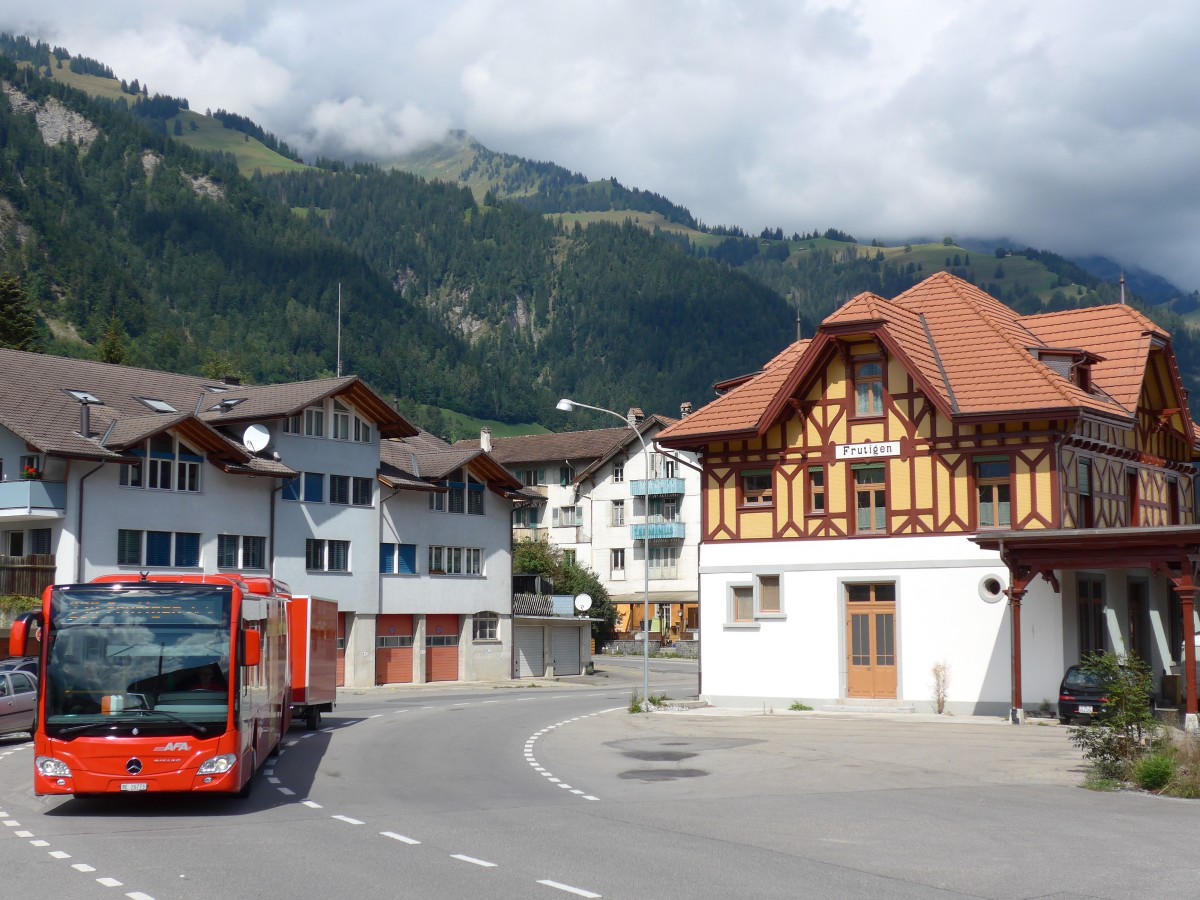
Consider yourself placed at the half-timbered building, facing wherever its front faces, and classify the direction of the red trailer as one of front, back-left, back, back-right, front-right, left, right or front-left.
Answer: front-right

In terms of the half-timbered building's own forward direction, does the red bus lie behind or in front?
in front

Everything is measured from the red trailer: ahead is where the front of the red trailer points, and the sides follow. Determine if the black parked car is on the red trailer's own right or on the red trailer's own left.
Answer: on the red trailer's own left

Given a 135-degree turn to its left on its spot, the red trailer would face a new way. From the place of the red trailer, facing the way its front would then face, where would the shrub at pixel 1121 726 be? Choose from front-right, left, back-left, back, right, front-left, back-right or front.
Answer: front-right

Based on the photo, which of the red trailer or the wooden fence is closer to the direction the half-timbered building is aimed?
the red trailer

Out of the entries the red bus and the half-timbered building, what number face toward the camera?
2

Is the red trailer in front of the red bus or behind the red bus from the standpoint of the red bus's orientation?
behind

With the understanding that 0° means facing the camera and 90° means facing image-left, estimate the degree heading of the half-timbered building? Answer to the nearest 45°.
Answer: approximately 0°

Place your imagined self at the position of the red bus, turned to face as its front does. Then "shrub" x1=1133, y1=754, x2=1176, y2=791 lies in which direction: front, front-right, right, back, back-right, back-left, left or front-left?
left

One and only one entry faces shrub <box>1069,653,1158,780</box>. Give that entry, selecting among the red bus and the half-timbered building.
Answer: the half-timbered building
